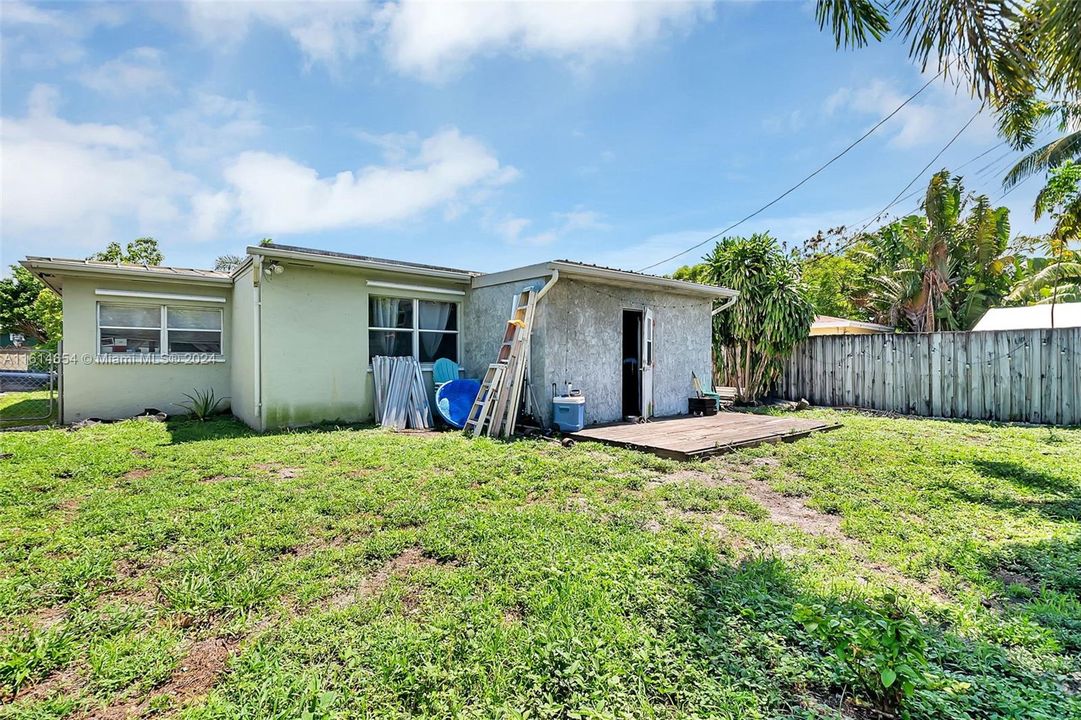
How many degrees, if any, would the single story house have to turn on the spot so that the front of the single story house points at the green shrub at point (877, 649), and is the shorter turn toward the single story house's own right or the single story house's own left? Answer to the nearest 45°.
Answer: approximately 180°

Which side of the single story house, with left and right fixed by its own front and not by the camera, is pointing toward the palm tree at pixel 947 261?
right

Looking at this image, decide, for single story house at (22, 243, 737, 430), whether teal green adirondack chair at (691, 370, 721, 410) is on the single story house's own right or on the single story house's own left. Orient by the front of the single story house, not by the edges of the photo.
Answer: on the single story house's own right

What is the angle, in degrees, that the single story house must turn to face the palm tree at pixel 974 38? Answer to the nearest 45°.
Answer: approximately 135° to its right

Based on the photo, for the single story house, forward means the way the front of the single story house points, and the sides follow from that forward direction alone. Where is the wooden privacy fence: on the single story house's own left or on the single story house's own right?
on the single story house's own right

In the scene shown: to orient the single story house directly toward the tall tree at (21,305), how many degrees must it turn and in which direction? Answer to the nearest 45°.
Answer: approximately 45° to its left

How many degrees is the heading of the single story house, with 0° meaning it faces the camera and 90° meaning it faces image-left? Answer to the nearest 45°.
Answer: approximately 180°

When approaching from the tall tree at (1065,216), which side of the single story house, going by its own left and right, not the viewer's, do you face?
right

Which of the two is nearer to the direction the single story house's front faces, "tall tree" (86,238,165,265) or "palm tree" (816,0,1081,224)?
the tall tree
